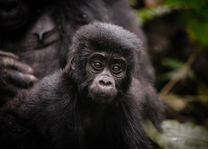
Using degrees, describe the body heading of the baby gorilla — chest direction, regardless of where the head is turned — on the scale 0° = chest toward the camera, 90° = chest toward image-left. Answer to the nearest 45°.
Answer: approximately 315°
